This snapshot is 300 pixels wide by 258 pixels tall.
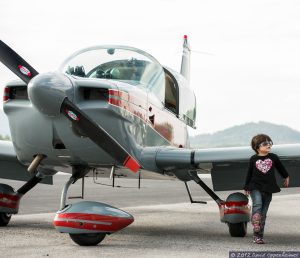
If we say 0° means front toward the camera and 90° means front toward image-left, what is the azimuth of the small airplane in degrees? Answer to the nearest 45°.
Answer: approximately 45°

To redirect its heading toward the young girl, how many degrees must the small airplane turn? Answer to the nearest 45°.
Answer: approximately 135° to its left

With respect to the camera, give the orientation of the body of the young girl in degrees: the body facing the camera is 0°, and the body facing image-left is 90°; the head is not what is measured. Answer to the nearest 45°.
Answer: approximately 0°

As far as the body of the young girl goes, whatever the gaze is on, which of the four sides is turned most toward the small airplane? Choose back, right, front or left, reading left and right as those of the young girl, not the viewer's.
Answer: right

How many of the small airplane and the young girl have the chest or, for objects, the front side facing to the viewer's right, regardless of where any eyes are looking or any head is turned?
0
